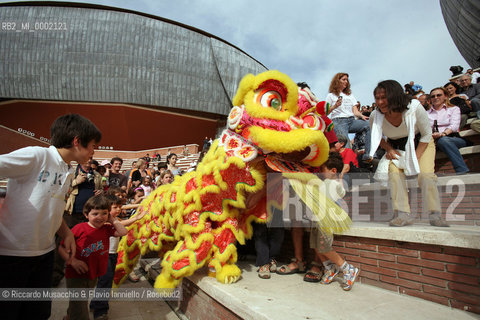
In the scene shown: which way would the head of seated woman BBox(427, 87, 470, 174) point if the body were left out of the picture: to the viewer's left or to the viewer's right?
to the viewer's left

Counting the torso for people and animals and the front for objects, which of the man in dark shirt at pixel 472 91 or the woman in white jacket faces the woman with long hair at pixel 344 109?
the man in dark shirt

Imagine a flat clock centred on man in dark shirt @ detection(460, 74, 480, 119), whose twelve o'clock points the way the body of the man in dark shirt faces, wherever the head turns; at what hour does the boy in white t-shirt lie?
The boy in white t-shirt is roughly at 11 o'clock from the man in dark shirt.

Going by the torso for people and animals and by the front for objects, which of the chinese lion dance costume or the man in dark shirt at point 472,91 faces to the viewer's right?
the chinese lion dance costume

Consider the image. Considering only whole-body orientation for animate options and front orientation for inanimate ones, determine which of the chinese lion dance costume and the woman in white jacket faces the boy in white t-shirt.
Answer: the woman in white jacket

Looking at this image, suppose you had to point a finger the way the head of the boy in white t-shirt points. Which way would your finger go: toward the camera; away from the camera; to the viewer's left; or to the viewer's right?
to the viewer's right

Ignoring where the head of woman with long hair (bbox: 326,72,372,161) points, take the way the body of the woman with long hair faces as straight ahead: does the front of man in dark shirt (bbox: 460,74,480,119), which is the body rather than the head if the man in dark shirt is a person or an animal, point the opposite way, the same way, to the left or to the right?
to the right

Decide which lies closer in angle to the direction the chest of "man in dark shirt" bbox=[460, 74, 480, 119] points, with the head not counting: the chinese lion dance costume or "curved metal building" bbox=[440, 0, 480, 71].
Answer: the chinese lion dance costume
